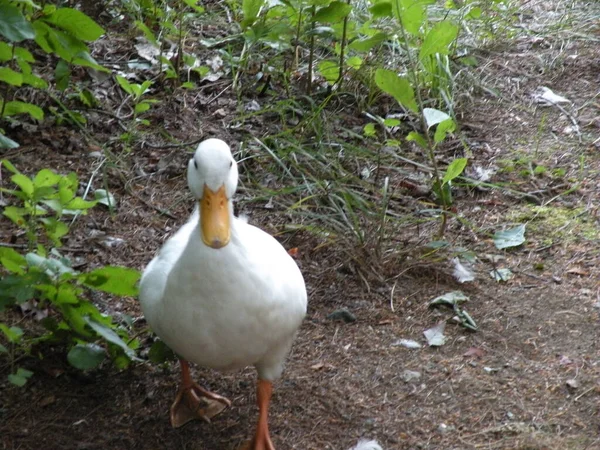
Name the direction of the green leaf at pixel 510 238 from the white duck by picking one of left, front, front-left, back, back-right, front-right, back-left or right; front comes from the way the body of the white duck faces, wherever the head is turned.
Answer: back-left

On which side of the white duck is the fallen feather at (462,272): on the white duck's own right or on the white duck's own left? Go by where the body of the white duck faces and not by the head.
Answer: on the white duck's own left

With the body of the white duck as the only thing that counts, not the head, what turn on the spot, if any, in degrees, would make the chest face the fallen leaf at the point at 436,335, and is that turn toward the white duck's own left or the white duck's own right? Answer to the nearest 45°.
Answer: approximately 135° to the white duck's own left

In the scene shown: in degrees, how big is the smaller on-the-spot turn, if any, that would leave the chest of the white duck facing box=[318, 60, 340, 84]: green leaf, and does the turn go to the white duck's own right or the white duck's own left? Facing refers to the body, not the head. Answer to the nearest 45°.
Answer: approximately 180°

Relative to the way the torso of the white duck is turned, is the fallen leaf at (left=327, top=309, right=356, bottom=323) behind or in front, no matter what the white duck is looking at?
behind

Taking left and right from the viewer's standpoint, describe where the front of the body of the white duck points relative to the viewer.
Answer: facing the viewer

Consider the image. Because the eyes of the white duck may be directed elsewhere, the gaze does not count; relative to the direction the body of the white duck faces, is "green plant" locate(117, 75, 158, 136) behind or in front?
behind

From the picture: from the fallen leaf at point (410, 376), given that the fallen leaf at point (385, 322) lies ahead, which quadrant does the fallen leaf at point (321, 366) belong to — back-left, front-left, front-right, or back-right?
front-left

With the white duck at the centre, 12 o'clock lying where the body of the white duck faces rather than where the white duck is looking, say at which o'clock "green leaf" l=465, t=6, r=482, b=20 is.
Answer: The green leaf is roughly at 7 o'clock from the white duck.

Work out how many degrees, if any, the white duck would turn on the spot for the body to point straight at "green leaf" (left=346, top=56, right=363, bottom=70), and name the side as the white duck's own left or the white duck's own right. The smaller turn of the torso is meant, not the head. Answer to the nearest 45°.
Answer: approximately 180°

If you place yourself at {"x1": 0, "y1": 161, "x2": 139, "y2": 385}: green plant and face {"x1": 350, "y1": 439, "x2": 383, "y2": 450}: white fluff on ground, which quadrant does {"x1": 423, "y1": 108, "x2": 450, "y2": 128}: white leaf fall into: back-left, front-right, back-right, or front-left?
front-left

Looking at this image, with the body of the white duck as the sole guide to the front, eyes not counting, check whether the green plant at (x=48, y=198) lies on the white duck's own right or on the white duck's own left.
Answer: on the white duck's own right

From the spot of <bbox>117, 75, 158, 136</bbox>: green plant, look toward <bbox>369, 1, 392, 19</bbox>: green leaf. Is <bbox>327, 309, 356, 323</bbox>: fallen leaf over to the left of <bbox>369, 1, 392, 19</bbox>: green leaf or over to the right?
right

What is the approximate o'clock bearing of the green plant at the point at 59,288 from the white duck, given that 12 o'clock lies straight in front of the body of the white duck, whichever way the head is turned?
The green plant is roughly at 4 o'clock from the white duck.
